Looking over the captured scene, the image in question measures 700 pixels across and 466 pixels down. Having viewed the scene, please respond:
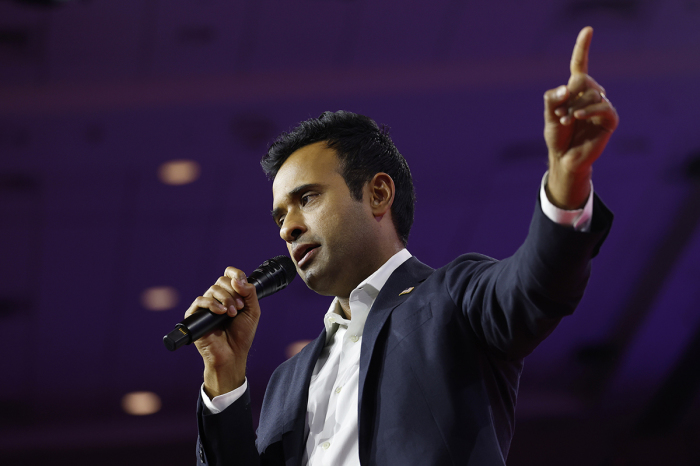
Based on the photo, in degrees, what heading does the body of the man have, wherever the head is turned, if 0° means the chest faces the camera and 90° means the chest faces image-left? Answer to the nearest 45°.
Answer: approximately 45°
